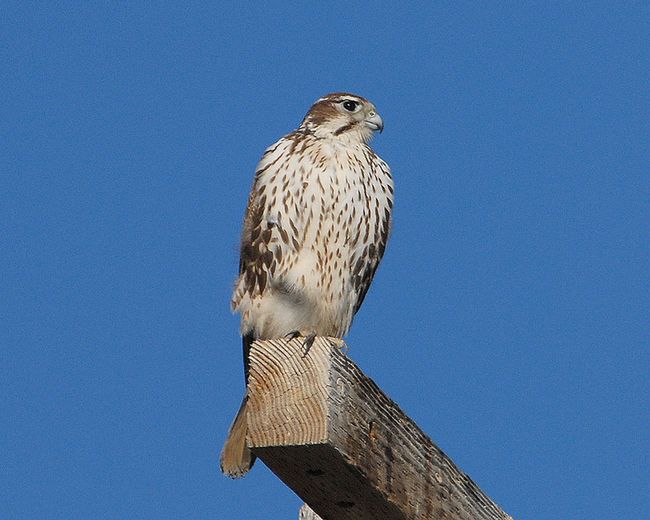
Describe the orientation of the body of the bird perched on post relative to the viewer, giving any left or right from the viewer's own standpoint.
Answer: facing the viewer and to the right of the viewer
